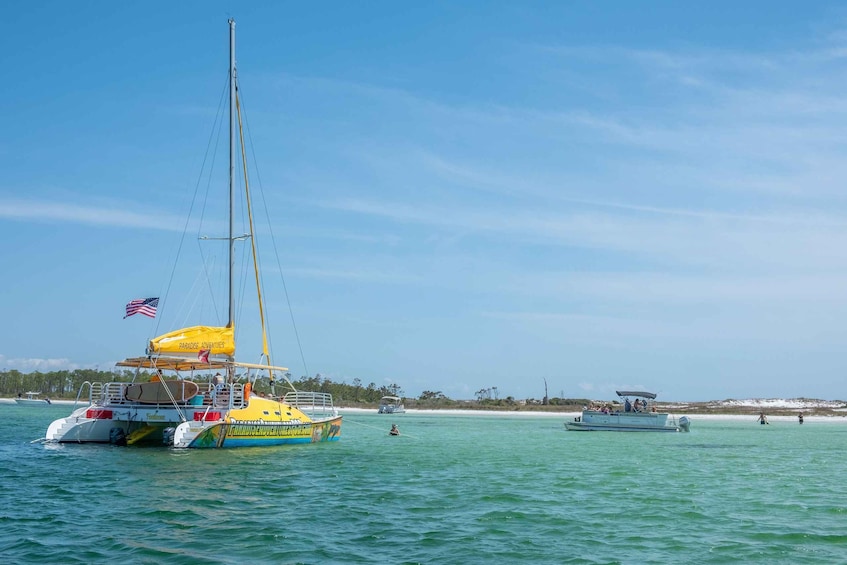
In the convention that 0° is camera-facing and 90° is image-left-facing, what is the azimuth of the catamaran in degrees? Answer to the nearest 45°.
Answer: approximately 225°
